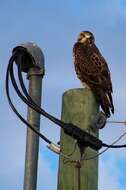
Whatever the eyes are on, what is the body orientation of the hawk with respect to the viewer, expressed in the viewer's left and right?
facing the viewer and to the left of the viewer
